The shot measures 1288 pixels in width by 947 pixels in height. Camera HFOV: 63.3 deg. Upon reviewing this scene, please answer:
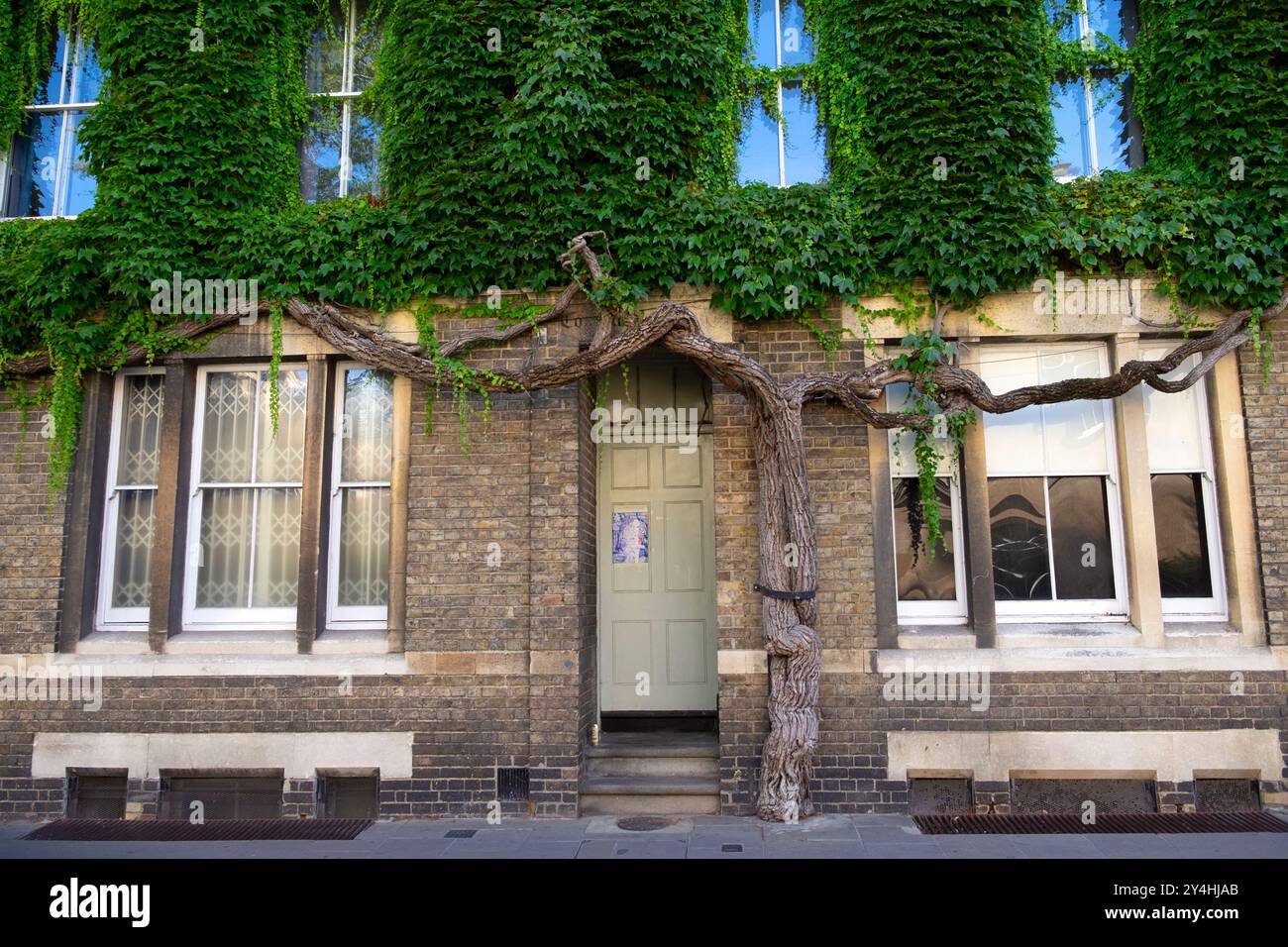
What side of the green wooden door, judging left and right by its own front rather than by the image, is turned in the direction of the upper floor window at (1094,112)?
left

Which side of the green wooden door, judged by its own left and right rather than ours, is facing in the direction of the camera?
front

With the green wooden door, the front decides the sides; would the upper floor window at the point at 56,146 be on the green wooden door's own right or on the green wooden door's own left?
on the green wooden door's own right

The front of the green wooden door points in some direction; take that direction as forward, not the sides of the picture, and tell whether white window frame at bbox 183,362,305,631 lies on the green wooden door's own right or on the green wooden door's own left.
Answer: on the green wooden door's own right

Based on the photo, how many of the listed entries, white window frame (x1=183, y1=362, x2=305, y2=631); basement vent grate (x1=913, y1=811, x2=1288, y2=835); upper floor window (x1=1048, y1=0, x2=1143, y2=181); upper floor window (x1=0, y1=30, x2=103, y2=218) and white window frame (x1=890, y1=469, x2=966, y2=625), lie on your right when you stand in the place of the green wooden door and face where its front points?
2

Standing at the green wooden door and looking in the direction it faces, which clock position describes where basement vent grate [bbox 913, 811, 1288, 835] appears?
The basement vent grate is roughly at 10 o'clock from the green wooden door.

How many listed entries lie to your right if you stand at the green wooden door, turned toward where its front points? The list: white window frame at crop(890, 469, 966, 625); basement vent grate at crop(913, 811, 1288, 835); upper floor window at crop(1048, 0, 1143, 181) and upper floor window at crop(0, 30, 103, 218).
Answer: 1

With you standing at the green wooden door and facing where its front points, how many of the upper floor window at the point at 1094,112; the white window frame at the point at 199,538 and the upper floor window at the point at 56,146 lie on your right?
2
